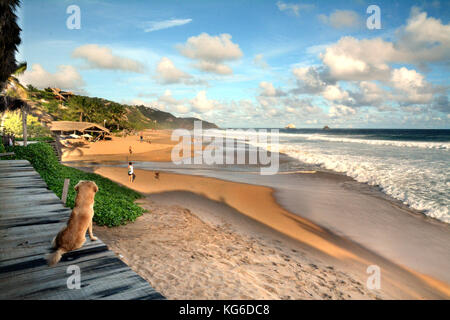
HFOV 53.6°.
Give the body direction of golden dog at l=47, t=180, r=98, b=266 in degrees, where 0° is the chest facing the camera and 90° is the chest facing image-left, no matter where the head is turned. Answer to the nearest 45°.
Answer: approximately 225°
